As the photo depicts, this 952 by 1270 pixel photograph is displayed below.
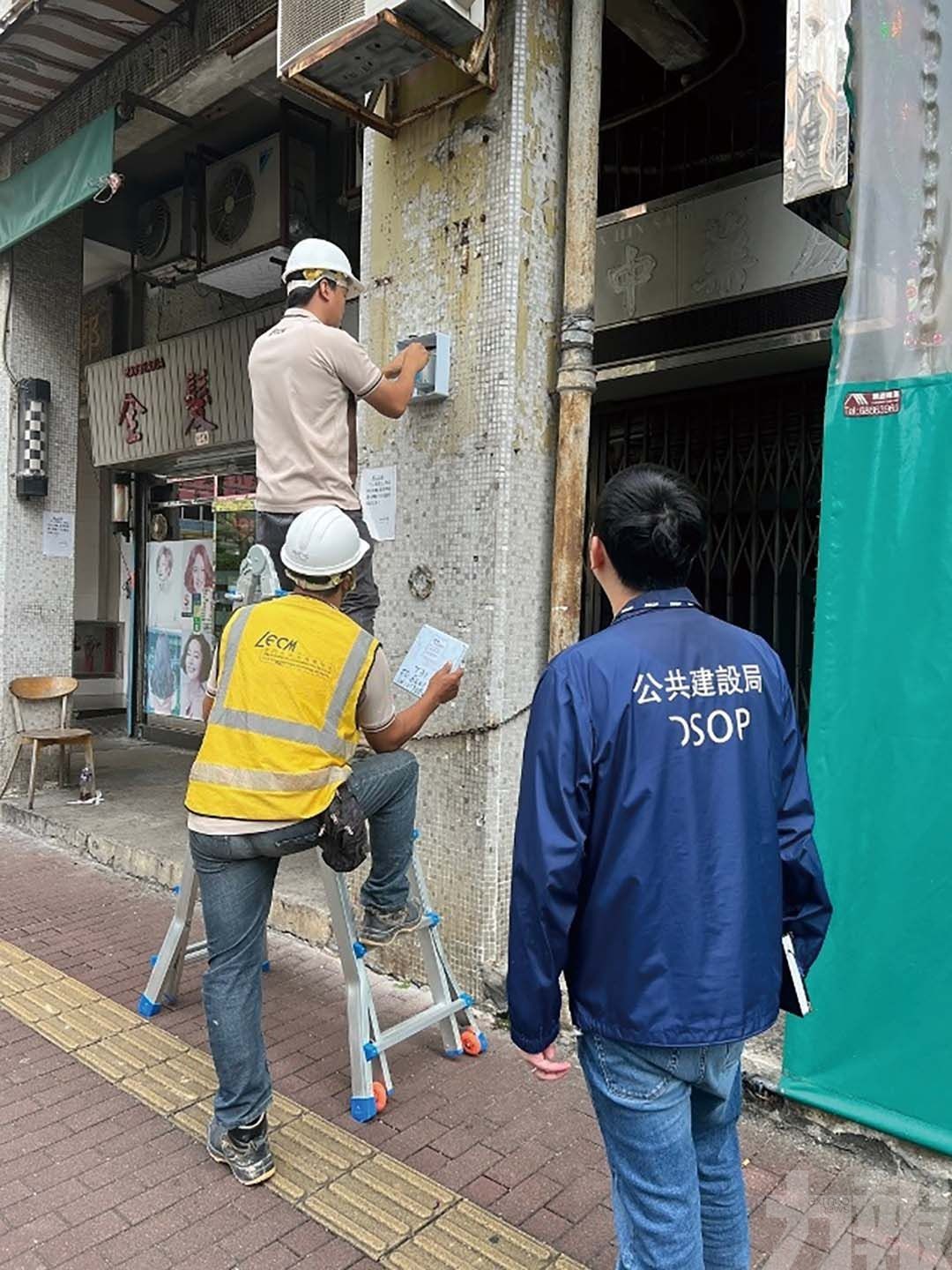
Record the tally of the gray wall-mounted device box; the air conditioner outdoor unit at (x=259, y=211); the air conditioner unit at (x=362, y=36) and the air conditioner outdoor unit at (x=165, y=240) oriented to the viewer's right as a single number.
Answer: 0

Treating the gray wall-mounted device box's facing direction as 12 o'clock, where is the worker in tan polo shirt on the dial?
The worker in tan polo shirt is roughly at 12 o'clock from the gray wall-mounted device box.

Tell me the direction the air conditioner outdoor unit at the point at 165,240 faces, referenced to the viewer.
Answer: facing the viewer and to the left of the viewer

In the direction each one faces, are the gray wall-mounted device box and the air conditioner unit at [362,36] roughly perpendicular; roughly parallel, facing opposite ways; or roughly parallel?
roughly parallel

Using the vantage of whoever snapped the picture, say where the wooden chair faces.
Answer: facing the viewer and to the right of the viewer

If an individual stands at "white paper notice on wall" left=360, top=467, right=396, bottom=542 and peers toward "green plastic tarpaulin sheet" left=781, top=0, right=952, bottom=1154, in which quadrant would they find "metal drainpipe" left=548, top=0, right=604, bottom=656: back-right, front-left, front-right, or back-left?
front-left

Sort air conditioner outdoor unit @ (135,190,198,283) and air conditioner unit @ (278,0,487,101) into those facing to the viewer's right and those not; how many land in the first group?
0

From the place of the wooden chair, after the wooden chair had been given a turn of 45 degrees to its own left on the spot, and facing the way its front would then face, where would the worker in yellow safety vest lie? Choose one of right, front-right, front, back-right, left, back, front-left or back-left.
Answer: right

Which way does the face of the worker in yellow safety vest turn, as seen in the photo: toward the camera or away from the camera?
away from the camera

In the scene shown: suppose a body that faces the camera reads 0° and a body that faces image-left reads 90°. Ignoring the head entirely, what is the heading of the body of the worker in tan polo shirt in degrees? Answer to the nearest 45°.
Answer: approximately 225°

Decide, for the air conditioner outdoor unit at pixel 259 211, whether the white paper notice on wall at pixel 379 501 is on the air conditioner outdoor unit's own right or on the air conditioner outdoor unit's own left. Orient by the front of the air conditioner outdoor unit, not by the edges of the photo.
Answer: on the air conditioner outdoor unit's own left

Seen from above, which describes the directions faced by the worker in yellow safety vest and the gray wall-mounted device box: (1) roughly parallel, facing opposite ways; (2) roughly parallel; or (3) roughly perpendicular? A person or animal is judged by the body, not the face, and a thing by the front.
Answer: roughly parallel, facing opposite ways

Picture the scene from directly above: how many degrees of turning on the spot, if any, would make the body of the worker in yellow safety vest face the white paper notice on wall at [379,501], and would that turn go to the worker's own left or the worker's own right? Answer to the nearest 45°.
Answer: approximately 45° to the worker's own left

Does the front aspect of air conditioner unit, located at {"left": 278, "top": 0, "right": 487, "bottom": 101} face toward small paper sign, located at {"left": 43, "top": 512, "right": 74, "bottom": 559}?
no

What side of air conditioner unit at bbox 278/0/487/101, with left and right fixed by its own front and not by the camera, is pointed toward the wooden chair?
right
